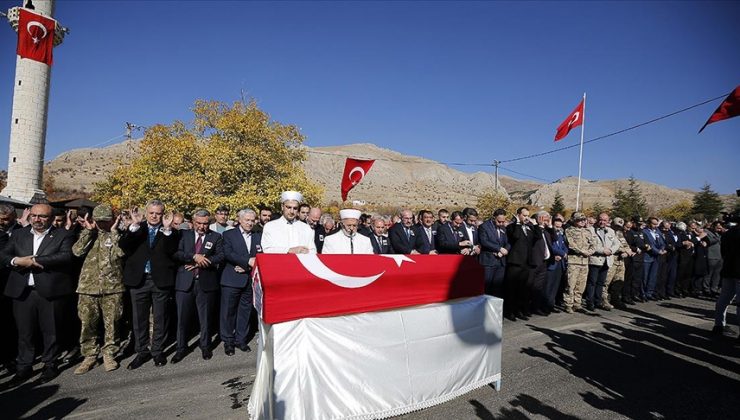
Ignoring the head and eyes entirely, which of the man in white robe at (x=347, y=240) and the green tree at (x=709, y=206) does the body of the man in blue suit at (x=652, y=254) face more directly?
the man in white robe

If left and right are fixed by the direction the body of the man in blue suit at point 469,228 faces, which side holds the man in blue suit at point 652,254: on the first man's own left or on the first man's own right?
on the first man's own left

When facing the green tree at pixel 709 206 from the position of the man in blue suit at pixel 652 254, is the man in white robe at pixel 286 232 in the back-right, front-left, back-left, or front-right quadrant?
back-left

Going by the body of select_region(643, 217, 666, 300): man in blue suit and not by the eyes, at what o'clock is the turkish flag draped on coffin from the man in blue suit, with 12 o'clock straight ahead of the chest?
The turkish flag draped on coffin is roughly at 2 o'clock from the man in blue suit.

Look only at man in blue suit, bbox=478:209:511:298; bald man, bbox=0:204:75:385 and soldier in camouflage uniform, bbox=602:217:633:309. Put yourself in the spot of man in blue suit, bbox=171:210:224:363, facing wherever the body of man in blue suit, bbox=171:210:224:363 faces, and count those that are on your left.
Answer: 2

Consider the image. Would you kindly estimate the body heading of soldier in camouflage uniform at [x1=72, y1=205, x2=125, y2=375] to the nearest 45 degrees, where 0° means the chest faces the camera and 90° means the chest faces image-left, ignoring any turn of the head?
approximately 0°

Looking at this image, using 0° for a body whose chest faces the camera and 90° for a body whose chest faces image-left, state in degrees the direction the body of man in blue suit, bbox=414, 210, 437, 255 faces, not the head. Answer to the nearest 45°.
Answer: approximately 315°

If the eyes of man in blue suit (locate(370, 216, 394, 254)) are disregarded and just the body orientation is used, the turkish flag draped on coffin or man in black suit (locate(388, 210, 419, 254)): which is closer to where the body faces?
the turkish flag draped on coffin

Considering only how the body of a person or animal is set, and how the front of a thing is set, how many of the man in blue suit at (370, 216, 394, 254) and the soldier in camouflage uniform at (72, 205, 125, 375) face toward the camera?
2

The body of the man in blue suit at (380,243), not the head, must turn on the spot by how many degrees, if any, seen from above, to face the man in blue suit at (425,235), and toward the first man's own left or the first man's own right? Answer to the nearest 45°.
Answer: approximately 135° to the first man's own left

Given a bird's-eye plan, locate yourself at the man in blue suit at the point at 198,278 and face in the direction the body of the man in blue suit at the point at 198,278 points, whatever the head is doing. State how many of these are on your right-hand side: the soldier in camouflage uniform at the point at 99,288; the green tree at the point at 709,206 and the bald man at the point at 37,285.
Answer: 2
